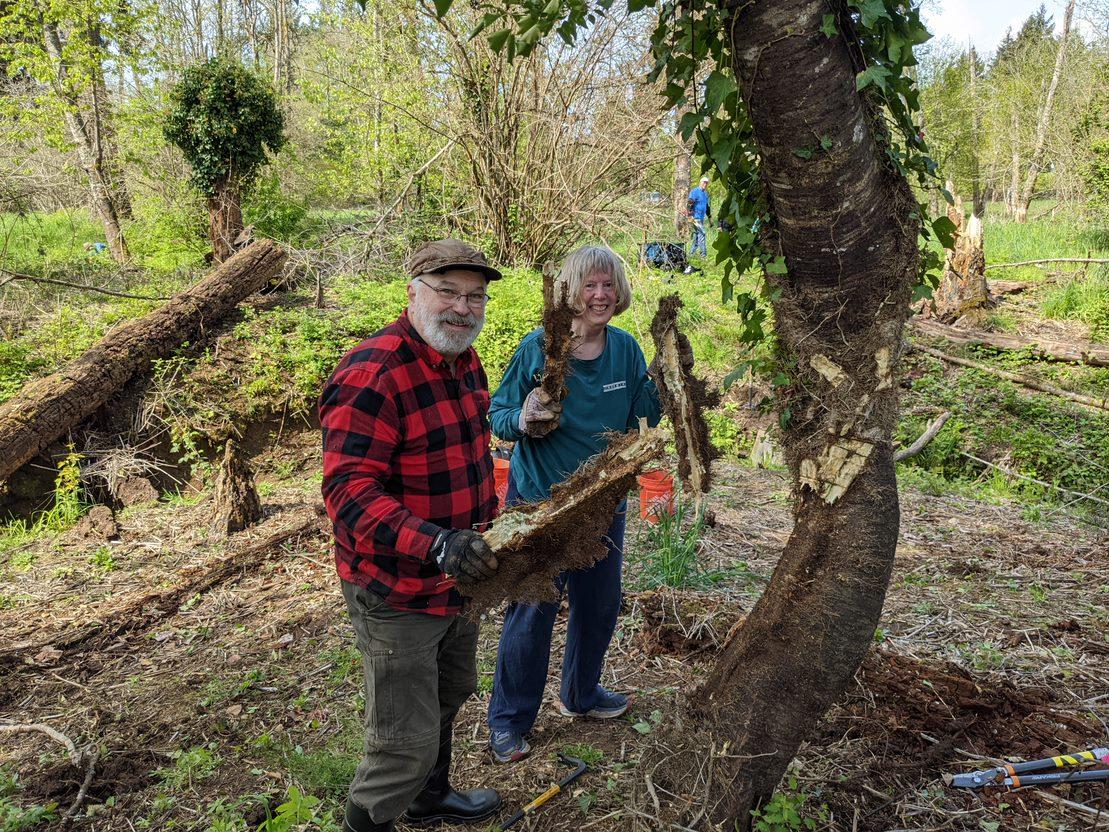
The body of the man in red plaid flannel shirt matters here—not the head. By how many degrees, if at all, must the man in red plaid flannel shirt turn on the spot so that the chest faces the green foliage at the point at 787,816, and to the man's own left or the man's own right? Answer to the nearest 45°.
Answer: approximately 45° to the man's own left

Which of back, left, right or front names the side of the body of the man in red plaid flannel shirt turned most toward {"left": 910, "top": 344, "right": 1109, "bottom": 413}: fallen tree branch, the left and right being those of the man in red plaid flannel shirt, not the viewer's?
left

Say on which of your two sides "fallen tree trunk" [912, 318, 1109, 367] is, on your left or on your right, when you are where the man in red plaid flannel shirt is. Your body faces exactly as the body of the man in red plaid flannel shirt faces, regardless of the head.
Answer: on your left

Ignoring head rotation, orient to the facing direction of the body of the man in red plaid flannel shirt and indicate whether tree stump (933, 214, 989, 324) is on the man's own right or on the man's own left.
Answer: on the man's own left

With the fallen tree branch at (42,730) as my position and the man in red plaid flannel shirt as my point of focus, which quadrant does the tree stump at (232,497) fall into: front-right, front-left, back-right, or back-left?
back-left

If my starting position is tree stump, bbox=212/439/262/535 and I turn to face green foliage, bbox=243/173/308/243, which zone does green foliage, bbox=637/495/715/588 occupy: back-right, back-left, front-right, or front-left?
back-right

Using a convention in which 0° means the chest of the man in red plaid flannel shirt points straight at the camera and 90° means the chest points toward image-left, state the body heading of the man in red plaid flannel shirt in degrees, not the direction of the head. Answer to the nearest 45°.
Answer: approximately 315°
